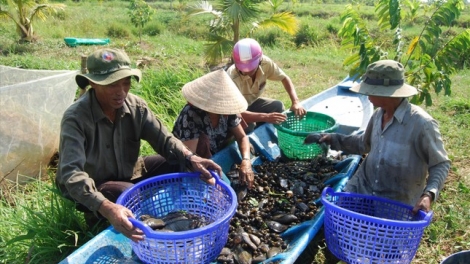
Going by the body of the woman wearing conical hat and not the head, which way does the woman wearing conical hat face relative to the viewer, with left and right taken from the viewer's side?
facing the viewer and to the right of the viewer

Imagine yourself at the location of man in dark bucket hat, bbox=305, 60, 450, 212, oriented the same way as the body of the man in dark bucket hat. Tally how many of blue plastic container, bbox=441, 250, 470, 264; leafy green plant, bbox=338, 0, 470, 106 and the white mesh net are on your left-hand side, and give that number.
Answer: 1

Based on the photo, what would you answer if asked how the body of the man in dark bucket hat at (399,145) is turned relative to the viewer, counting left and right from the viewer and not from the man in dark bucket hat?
facing the viewer and to the left of the viewer

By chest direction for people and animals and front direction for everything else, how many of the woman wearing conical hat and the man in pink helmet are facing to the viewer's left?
0

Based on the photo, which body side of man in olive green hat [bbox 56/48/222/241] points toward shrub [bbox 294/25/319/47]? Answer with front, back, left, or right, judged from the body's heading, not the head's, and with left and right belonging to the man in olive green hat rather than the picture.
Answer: left

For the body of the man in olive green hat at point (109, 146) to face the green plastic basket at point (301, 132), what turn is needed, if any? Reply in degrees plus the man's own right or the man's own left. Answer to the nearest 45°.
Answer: approximately 90° to the man's own left

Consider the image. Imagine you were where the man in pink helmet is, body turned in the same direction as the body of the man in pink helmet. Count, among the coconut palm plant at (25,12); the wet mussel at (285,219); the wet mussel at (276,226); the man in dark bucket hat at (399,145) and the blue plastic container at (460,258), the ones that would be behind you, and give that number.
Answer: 1

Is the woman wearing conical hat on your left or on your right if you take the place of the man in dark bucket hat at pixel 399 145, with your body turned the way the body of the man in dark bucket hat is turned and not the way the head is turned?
on your right

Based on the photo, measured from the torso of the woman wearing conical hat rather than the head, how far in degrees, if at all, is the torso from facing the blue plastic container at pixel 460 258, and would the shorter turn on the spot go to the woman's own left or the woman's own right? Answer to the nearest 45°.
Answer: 0° — they already face it

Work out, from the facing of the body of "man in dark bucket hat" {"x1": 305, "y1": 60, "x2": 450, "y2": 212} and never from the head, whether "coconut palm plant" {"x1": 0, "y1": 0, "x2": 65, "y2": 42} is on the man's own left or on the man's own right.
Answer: on the man's own right

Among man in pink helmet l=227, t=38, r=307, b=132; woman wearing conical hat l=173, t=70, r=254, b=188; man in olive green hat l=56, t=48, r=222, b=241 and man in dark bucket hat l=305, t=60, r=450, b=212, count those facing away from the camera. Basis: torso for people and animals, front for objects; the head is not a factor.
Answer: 0
